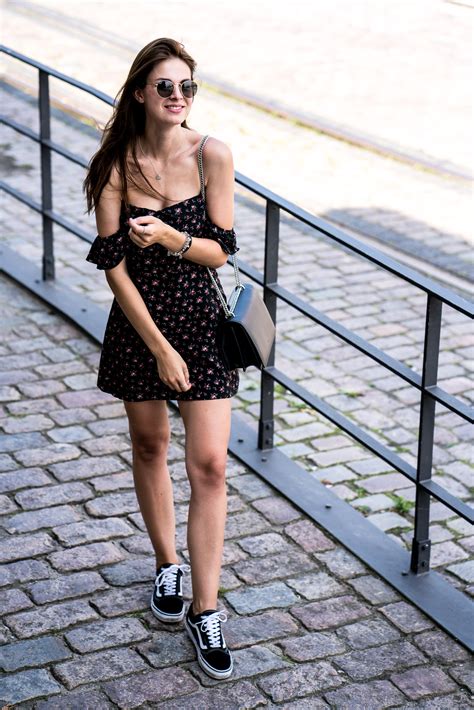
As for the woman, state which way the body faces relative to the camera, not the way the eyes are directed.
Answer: toward the camera
